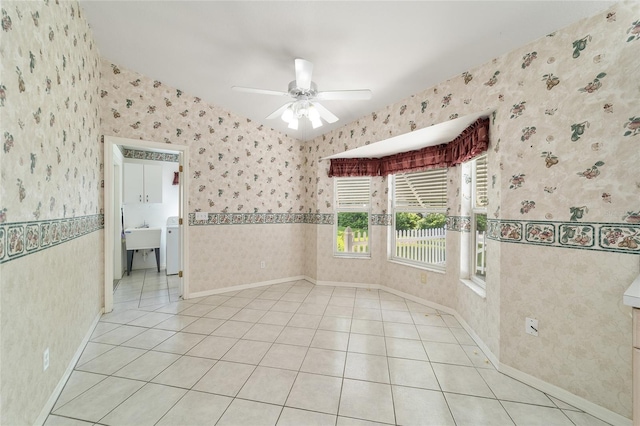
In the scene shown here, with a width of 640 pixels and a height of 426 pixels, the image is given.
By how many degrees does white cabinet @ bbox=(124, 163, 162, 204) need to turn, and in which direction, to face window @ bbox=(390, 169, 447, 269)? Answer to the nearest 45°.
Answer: approximately 45° to its left

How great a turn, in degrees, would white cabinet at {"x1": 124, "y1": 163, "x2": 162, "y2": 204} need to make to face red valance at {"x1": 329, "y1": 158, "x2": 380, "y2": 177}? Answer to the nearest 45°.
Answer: approximately 45° to its left

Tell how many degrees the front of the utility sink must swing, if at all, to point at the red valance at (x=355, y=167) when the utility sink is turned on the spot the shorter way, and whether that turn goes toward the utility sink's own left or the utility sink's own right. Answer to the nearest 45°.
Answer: approximately 45° to the utility sink's own left

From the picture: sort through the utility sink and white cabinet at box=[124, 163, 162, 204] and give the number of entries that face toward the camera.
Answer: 2

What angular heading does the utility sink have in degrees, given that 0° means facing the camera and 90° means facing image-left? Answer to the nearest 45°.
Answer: approximately 0°

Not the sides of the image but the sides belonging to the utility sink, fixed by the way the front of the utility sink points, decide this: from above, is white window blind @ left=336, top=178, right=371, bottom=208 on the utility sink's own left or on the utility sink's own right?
on the utility sink's own left

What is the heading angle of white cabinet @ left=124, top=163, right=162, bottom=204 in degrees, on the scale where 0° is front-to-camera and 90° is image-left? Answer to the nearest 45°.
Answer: approximately 0°

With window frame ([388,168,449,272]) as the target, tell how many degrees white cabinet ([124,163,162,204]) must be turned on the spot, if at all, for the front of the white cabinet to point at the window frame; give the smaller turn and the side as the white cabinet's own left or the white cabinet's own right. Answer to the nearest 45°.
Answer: approximately 45° to the white cabinet's own left

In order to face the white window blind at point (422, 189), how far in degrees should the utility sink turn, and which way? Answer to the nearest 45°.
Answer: approximately 45° to its left
